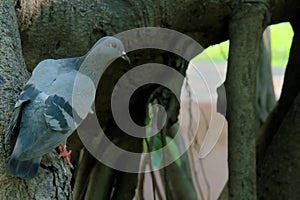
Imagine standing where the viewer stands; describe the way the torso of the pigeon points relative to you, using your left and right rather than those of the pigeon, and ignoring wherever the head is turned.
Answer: facing away from the viewer and to the right of the viewer
